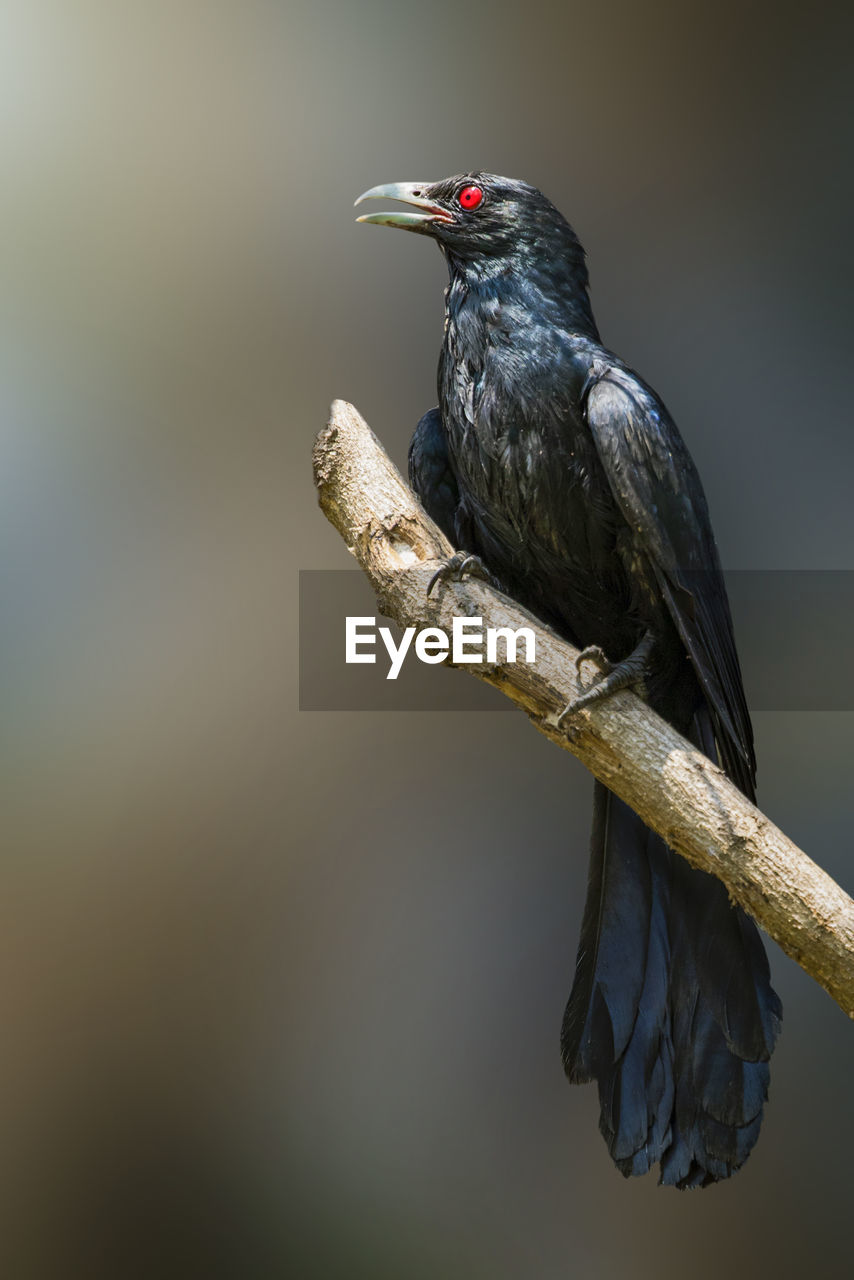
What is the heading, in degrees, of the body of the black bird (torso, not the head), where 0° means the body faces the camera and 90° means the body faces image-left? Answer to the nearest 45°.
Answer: approximately 45°
